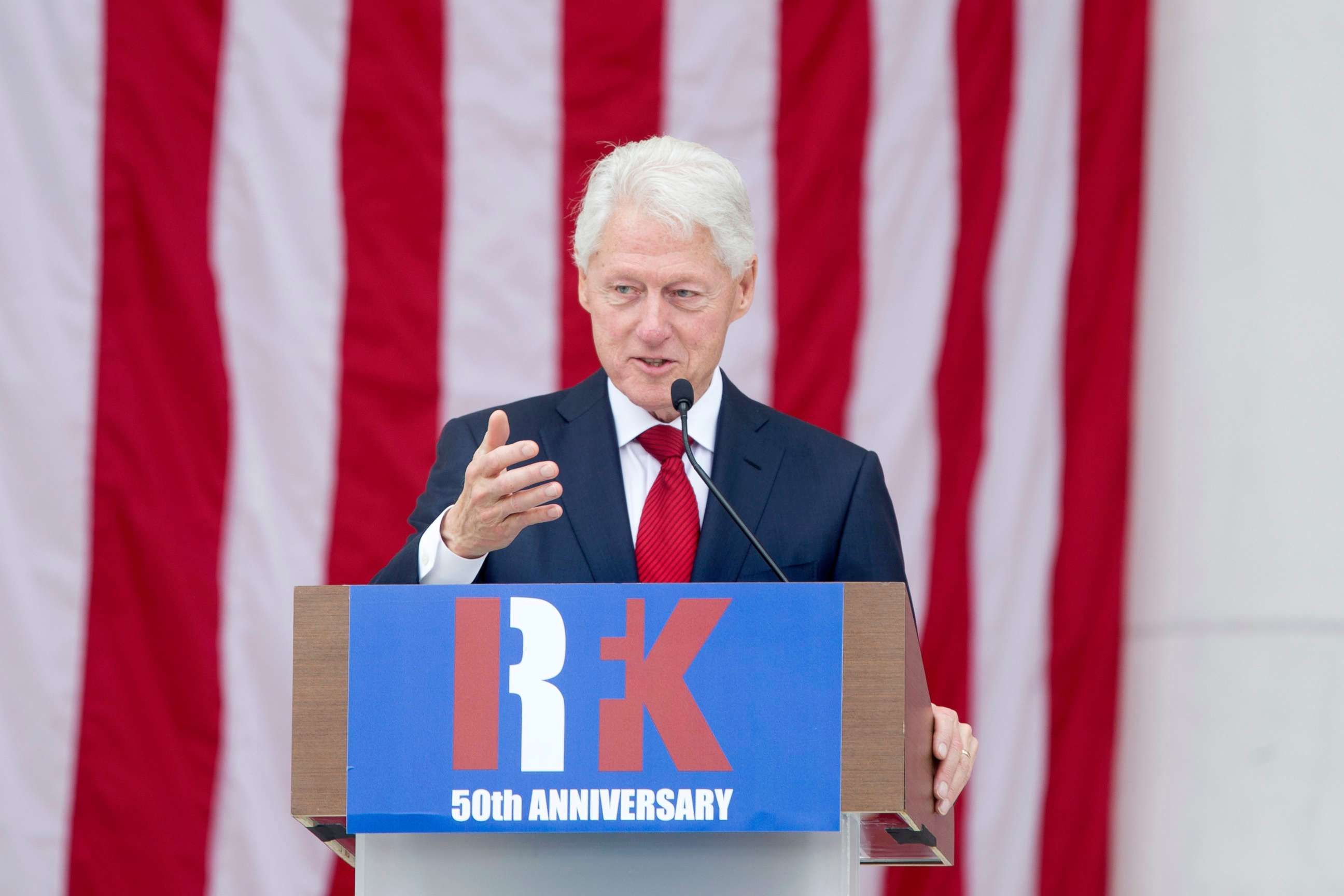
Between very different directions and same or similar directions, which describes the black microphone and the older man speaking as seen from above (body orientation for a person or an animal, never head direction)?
very different directions

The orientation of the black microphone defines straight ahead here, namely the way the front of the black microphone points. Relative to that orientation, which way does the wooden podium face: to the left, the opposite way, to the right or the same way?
the opposite way

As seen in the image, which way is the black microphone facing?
away from the camera

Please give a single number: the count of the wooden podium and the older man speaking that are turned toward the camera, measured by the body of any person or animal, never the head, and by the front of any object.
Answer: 2

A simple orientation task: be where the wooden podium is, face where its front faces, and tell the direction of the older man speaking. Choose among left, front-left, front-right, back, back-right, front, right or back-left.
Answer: back

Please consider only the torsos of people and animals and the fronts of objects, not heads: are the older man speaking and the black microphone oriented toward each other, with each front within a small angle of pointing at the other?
yes
